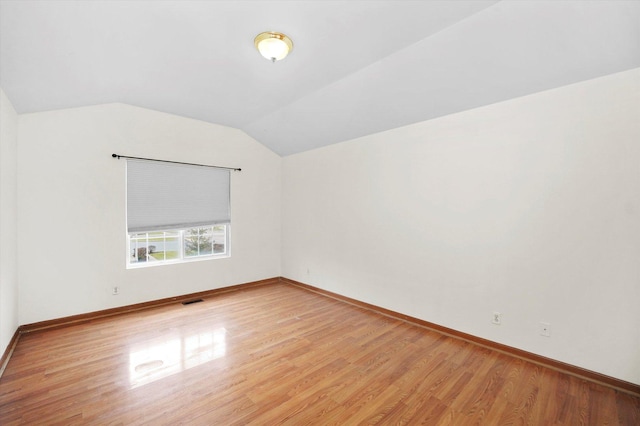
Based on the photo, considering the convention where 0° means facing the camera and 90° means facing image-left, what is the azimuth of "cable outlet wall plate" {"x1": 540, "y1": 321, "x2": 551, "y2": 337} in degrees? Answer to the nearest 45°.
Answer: approximately 0°

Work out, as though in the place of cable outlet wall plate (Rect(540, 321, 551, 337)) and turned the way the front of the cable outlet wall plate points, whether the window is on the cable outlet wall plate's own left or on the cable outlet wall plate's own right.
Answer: on the cable outlet wall plate's own right
